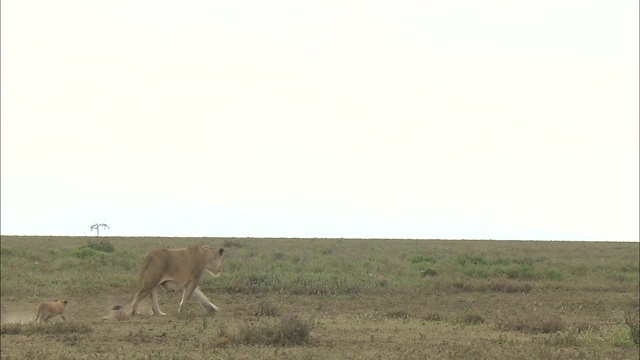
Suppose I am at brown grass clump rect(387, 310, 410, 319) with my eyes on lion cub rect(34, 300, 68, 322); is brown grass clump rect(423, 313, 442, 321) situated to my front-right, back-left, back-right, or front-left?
back-left

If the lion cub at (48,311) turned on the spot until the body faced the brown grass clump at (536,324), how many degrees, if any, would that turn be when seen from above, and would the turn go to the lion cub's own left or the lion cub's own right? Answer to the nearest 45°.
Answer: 0° — it already faces it

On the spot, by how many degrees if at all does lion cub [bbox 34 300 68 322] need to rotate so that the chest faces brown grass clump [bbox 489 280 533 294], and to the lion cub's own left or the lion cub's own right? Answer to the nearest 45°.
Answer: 0° — it already faces it

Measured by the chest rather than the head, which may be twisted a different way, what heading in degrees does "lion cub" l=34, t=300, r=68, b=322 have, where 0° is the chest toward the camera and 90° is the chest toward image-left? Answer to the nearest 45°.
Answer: approximately 270°

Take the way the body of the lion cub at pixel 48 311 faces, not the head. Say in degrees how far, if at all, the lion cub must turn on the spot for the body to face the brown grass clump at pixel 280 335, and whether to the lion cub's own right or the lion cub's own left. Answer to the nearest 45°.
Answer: approximately 45° to the lion cub's own right

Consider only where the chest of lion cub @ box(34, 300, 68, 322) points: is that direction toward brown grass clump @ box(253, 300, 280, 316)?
yes
